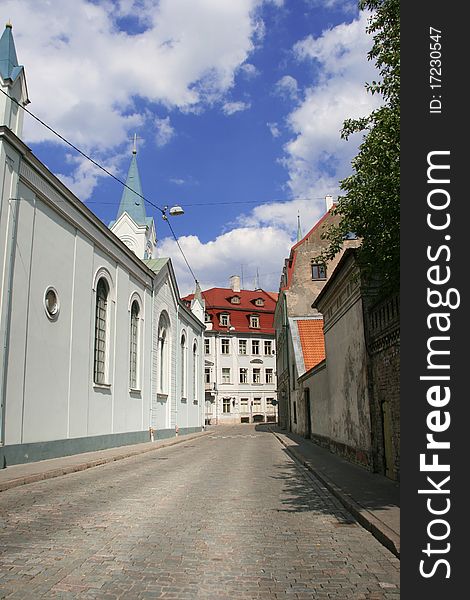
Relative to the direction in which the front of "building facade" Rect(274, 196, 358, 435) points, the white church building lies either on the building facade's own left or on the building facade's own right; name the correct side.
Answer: on the building facade's own left

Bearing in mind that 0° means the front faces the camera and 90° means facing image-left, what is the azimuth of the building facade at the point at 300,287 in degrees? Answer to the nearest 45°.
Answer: approximately 90°
